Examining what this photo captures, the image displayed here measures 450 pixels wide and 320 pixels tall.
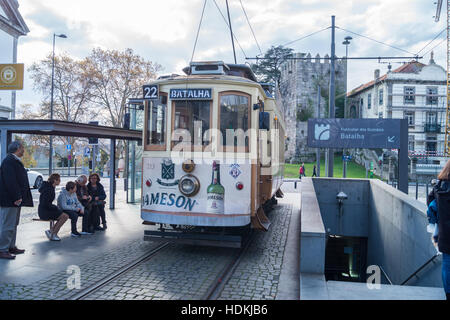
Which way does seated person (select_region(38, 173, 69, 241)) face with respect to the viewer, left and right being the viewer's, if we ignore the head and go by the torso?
facing to the right of the viewer

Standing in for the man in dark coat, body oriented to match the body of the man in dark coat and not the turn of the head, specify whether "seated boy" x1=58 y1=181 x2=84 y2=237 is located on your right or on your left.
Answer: on your left

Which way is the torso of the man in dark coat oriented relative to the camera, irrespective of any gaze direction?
to the viewer's right

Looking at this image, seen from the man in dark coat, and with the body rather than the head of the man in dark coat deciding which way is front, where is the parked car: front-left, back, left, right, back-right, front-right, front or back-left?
left

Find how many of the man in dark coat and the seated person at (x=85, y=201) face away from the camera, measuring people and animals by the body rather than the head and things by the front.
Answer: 0

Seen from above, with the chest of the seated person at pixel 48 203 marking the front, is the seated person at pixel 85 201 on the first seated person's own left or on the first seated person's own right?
on the first seated person's own left
